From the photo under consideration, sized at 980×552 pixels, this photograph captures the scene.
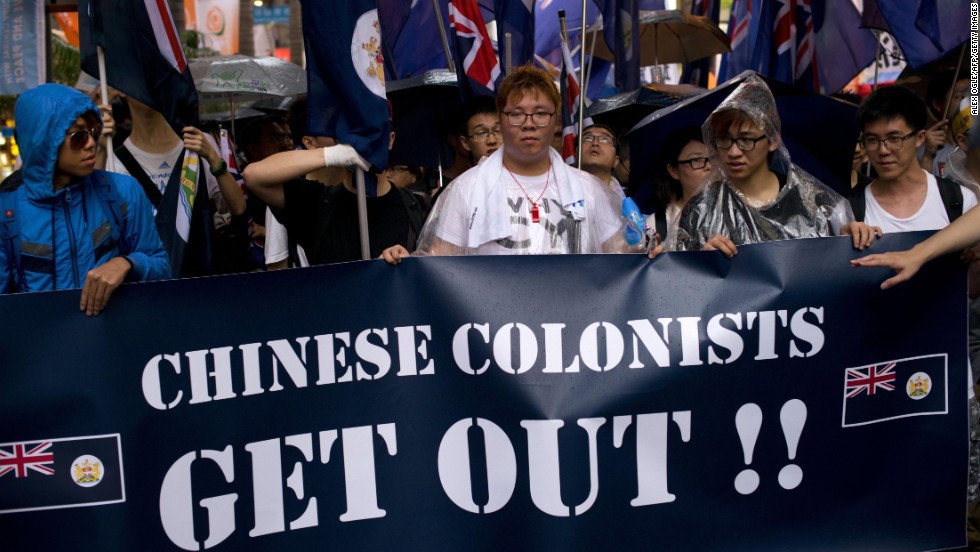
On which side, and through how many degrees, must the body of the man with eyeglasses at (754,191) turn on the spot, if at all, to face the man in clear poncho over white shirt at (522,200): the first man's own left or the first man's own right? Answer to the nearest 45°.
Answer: approximately 90° to the first man's own right

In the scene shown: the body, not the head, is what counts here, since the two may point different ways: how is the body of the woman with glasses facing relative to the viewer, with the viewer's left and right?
facing the viewer and to the right of the viewer

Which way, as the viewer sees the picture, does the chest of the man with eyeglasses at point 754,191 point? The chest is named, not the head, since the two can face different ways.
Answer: toward the camera

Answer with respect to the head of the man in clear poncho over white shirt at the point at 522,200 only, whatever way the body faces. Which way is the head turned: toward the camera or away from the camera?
toward the camera

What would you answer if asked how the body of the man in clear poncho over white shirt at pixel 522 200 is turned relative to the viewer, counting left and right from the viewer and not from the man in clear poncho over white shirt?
facing the viewer

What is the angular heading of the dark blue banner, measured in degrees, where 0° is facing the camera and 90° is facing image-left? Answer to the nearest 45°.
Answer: approximately 0°

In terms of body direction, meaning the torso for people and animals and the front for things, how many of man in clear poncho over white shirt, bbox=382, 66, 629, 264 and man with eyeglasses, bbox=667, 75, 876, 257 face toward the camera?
2

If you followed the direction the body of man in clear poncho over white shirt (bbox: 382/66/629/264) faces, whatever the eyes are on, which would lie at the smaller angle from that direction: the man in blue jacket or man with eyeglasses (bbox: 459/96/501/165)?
the man in blue jacket

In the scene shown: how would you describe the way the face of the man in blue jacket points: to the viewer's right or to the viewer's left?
to the viewer's right

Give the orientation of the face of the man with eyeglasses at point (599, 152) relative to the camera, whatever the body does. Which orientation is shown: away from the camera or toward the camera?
toward the camera

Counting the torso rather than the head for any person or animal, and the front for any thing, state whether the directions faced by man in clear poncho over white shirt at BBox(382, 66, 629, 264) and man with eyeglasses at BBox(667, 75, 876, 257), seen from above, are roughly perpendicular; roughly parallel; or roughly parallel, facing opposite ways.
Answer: roughly parallel

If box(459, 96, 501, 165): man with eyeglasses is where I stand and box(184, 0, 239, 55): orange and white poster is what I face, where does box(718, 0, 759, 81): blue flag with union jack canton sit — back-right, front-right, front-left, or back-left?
front-right

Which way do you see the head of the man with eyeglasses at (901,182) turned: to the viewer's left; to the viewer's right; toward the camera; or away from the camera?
toward the camera

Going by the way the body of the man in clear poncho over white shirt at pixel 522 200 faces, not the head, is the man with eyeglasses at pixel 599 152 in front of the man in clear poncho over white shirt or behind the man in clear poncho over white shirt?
behind

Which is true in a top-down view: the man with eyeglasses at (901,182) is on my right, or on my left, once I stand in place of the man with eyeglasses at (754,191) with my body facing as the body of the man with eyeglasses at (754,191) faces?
on my left

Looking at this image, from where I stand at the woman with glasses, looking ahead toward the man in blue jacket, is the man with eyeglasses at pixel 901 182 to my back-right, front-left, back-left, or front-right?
back-left
